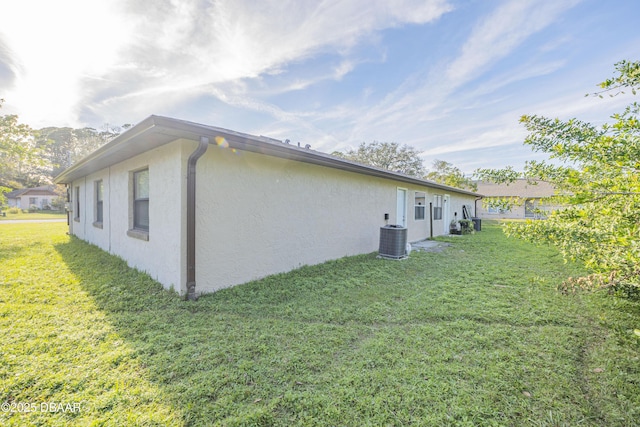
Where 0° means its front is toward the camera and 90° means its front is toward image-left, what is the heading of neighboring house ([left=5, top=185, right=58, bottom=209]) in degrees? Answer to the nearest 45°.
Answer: approximately 0°

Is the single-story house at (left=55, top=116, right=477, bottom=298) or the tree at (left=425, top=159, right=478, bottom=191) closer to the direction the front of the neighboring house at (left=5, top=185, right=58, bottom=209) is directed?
the single-story house

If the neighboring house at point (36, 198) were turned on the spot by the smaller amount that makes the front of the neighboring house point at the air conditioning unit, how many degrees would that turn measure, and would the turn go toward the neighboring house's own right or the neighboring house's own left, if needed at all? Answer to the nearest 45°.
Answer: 0° — it already faces it
